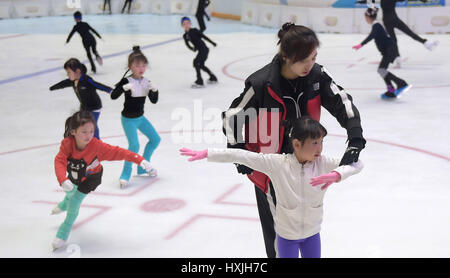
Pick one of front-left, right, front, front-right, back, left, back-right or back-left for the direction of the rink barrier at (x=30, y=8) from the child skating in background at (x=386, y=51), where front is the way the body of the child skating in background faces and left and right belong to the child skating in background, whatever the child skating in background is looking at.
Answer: front-right

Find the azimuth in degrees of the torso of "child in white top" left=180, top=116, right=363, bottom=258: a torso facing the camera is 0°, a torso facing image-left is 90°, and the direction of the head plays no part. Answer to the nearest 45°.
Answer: approximately 0°

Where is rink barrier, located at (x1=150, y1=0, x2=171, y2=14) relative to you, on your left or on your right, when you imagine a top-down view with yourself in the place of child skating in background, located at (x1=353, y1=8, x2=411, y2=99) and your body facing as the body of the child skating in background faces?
on your right

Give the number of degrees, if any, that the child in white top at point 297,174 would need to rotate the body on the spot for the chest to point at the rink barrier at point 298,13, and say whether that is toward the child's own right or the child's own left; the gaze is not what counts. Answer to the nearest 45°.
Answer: approximately 180°

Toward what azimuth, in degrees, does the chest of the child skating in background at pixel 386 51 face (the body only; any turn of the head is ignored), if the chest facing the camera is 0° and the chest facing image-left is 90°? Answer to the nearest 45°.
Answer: approximately 90°

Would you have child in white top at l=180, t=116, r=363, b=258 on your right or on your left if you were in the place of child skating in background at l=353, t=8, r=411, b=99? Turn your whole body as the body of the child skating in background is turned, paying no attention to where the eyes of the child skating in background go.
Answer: on your left

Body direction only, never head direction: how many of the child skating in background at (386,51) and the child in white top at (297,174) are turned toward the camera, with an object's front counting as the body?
1

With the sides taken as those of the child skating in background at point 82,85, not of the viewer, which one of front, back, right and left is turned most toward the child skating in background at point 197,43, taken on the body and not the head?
back
